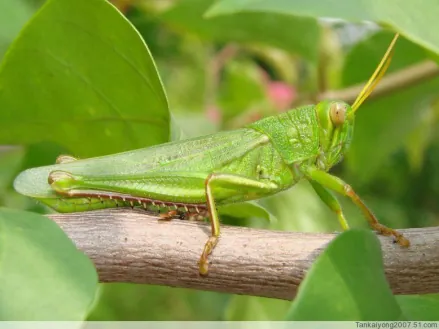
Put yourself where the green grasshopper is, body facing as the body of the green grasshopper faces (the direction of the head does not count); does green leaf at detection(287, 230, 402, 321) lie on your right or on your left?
on your right

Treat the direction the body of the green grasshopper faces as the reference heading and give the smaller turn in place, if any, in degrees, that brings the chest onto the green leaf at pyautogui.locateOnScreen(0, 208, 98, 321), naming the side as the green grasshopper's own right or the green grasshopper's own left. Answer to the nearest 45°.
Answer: approximately 90° to the green grasshopper's own right

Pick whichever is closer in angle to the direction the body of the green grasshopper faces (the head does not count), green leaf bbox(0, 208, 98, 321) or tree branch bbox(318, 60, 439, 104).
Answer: the tree branch

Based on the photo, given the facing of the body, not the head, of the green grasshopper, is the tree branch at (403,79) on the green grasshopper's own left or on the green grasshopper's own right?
on the green grasshopper's own left

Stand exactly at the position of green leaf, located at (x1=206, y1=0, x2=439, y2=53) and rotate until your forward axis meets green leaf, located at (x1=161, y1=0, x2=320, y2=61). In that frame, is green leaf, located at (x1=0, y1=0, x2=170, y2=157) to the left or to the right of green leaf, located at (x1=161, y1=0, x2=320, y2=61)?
left

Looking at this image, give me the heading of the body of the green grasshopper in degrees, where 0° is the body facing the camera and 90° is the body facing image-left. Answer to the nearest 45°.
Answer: approximately 270°

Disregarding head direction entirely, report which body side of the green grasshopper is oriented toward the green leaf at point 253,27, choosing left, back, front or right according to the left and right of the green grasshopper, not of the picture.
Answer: left
